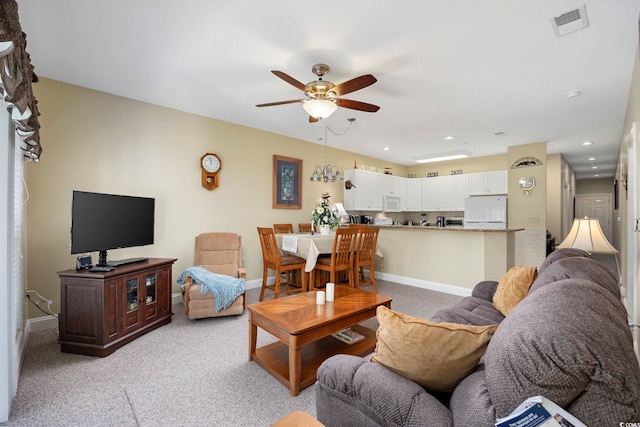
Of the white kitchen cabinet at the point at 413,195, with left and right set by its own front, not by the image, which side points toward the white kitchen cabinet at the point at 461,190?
left

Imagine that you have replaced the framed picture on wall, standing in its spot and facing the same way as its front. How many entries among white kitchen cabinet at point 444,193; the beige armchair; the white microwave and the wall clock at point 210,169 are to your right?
2

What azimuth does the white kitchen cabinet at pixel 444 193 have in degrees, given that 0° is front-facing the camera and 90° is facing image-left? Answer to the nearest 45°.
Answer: approximately 0°

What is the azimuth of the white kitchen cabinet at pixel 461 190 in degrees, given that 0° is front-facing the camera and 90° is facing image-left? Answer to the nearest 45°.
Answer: approximately 0°

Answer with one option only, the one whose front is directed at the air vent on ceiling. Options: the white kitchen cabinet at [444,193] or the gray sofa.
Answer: the white kitchen cabinet

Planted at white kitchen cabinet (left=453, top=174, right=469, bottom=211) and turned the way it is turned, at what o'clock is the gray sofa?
The gray sofa is roughly at 12 o'clock from the white kitchen cabinet.

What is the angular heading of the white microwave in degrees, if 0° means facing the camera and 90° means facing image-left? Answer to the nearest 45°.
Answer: approximately 315°

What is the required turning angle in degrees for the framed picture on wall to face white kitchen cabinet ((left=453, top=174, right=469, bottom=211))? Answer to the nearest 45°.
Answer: approximately 45° to its left

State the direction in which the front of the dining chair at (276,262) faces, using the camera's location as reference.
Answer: facing away from the viewer and to the right of the viewer

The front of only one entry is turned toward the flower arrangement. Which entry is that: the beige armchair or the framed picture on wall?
the framed picture on wall
